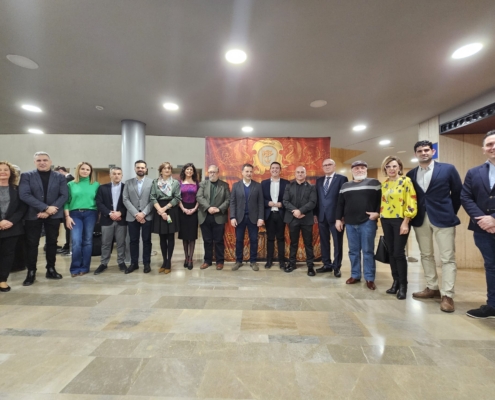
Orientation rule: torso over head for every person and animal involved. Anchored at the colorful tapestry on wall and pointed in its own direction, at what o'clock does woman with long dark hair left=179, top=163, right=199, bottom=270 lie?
The woman with long dark hair is roughly at 2 o'clock from the colorful tapestry on wall.

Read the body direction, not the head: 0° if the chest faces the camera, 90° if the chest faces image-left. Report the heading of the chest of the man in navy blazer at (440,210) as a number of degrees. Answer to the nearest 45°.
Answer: approximately 45°

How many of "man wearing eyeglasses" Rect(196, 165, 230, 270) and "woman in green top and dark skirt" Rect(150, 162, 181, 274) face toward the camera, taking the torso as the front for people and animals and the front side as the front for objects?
2

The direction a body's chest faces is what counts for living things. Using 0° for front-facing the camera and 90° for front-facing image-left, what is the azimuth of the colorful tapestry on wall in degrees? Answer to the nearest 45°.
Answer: approximately 0°
